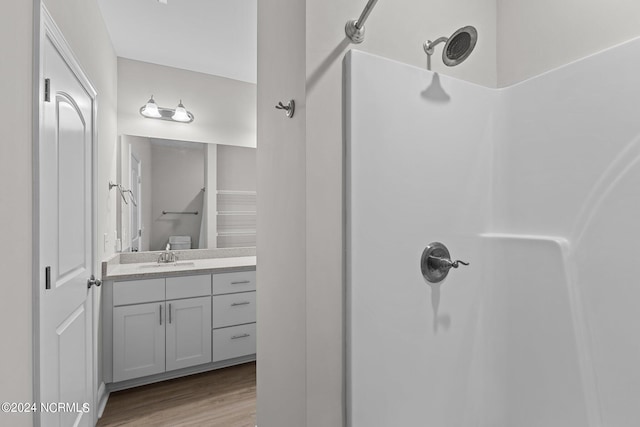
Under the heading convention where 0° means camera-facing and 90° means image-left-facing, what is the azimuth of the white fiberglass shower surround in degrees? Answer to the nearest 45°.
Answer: approximately 45°

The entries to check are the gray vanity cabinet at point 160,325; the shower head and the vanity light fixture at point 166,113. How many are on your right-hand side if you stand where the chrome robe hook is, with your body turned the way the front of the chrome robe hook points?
2

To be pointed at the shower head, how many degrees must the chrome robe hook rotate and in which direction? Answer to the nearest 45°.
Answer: approximately 135° to its left

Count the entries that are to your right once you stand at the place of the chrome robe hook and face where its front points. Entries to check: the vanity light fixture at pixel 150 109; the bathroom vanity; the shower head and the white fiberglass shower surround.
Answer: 2

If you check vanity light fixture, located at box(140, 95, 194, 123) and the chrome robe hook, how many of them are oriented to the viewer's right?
0

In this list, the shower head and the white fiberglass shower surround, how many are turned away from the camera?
0

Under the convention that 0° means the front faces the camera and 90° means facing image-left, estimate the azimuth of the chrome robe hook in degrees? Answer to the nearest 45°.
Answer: approximately 45°

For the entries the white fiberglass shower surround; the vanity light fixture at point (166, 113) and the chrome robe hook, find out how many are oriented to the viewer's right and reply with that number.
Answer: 0

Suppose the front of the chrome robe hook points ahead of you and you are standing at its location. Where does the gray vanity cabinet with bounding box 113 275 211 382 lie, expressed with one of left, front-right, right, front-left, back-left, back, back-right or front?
right

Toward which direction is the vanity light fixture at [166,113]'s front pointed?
toward the camera

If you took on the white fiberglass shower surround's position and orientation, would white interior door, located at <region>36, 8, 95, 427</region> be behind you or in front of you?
in front

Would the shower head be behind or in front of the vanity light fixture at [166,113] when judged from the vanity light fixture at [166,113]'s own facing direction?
in front

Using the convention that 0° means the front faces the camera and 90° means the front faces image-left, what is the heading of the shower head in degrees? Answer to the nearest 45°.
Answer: approximately 315°
